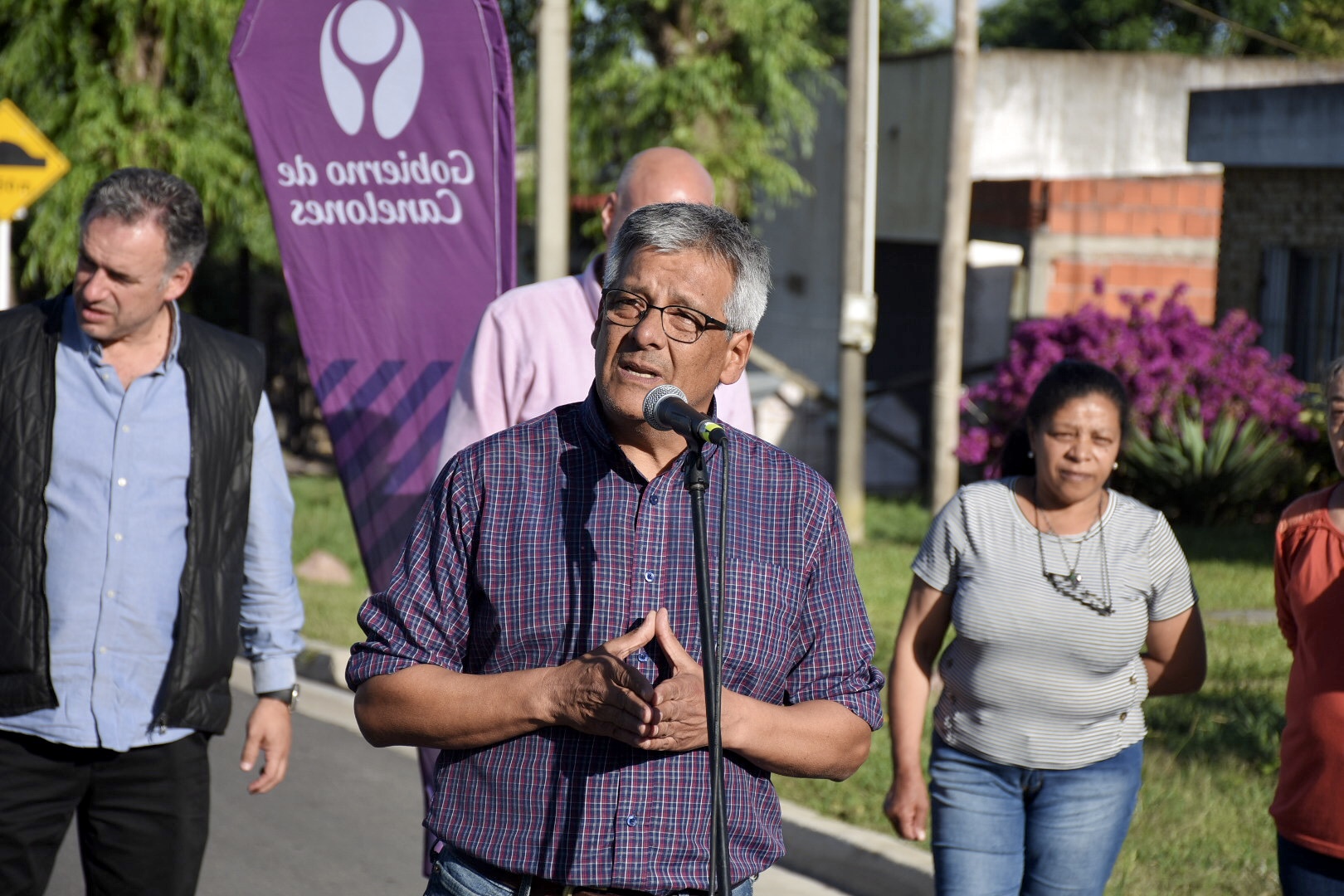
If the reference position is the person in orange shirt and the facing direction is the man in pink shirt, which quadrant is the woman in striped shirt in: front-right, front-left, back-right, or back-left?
front-right

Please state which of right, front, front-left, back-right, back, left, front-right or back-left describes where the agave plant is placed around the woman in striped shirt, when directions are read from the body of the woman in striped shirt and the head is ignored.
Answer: back

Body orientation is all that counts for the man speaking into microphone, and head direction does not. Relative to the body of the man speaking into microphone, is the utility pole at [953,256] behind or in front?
behind

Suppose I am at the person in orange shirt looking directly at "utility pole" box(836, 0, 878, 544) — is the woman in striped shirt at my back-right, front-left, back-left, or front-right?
front-left

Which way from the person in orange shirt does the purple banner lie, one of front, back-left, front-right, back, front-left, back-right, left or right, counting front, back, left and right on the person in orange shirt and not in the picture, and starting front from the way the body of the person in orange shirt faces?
right

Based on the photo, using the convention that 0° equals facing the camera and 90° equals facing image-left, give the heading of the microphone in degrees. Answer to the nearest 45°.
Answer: approximately 135°

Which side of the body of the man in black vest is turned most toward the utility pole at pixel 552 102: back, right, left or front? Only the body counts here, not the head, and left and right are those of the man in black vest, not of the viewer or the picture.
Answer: back

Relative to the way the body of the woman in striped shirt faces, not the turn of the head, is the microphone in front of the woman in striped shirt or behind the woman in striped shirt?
in front

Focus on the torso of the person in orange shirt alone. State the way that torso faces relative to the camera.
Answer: toward the camera

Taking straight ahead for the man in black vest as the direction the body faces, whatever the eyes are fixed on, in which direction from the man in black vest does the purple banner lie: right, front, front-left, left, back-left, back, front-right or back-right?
back-left

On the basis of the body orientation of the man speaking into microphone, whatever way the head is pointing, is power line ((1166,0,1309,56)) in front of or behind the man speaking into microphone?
behind

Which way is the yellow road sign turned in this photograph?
toward the camera
